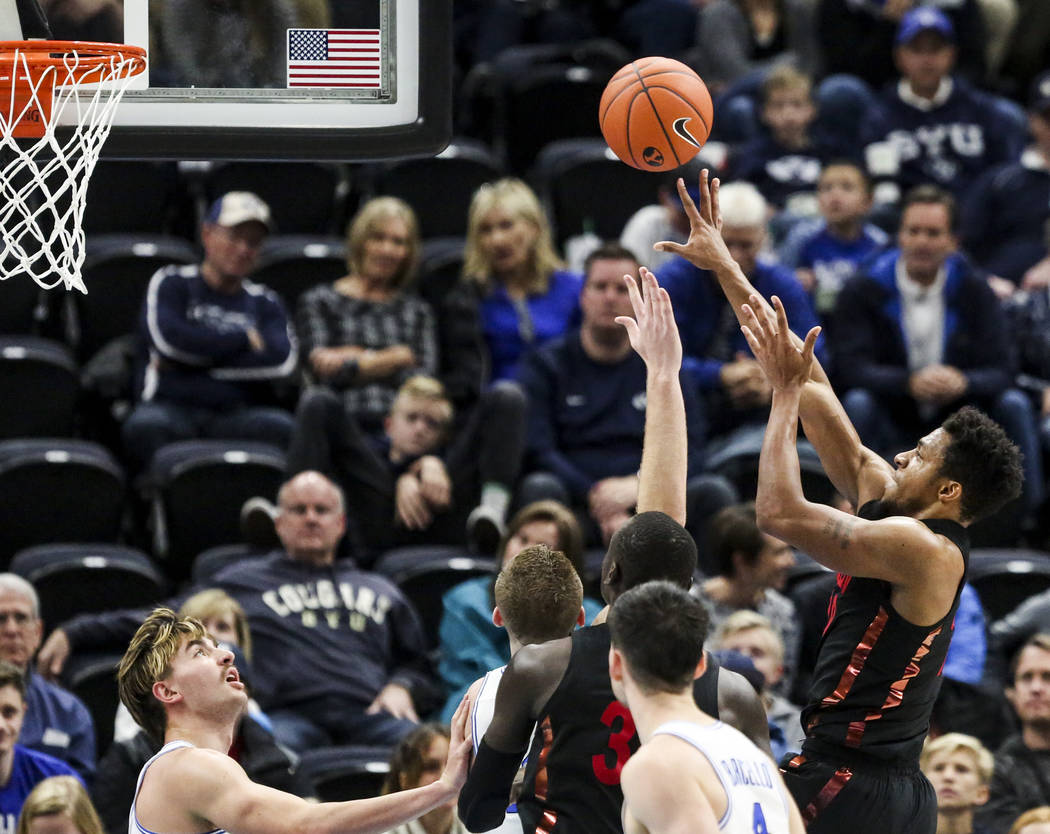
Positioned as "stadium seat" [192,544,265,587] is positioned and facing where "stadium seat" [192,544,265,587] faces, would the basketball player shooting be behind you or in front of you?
in front

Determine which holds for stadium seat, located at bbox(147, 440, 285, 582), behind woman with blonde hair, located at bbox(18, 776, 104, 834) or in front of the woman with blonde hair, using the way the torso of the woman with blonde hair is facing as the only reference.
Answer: behind

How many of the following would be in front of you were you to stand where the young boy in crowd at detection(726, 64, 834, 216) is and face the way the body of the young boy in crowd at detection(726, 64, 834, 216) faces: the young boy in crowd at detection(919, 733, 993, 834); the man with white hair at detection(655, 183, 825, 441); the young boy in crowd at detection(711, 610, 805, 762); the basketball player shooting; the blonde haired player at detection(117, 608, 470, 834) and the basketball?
6

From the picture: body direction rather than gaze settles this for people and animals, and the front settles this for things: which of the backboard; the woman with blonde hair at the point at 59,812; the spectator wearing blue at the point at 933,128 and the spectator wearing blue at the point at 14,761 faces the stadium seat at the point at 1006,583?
the spectator wearing blue at the point at 933,128

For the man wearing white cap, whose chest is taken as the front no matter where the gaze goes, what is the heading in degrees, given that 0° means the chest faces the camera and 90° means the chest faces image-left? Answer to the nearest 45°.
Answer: approximately 0°

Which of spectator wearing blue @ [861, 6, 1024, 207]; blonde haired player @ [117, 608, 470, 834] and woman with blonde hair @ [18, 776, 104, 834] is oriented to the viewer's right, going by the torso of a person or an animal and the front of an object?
the blonde haired player

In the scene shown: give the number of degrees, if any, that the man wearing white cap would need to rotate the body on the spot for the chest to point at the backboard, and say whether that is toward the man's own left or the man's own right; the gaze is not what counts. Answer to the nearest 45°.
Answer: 0° — they already face it

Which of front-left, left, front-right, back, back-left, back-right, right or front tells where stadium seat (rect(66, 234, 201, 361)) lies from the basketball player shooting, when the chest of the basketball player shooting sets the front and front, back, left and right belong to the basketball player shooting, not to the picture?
front-right

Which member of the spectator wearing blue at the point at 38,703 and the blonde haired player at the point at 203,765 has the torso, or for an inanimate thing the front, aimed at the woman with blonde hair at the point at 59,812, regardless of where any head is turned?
the spectator wearing blue

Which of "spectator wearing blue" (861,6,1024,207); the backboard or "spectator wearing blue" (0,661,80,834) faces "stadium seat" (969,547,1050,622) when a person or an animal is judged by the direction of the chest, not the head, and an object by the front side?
"spectator wearing blue" (861,6,1024,207)

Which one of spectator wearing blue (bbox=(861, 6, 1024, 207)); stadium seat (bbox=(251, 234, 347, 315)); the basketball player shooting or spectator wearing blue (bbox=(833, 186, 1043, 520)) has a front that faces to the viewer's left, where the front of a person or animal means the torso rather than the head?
the basketball player shooting

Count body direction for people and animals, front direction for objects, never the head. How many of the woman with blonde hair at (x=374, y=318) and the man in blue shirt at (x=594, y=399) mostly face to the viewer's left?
0

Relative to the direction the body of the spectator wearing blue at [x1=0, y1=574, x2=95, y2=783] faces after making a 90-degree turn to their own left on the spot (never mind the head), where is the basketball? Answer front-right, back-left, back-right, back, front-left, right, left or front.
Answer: front-right
